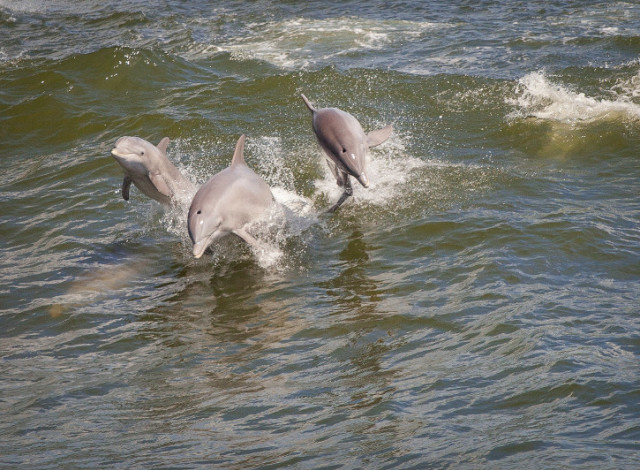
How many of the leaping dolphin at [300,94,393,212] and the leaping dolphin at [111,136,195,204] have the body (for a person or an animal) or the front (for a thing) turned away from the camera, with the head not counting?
0

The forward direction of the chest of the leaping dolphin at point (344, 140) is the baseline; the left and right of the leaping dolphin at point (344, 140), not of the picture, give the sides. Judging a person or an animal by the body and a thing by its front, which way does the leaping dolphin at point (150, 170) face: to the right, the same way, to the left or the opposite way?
to the right

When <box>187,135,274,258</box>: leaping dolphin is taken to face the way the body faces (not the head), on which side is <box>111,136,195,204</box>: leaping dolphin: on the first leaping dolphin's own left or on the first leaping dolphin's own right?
on the first leaping dolphin's own right

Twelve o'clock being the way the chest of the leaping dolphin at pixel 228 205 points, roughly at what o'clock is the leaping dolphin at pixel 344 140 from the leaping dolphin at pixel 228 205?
the leaping dolphin at pixel 344 140 is roughly at 7 o'clock from the leaping dolphin at pixel 228 205.

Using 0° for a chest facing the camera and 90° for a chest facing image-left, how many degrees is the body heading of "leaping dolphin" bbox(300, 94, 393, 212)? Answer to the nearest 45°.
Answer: approximately 315°

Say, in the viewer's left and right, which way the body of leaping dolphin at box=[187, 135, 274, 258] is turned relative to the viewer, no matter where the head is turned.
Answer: facing the viewer and to the left of the viewer

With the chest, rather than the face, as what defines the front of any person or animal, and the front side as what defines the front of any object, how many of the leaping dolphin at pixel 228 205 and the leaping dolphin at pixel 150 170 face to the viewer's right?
0
